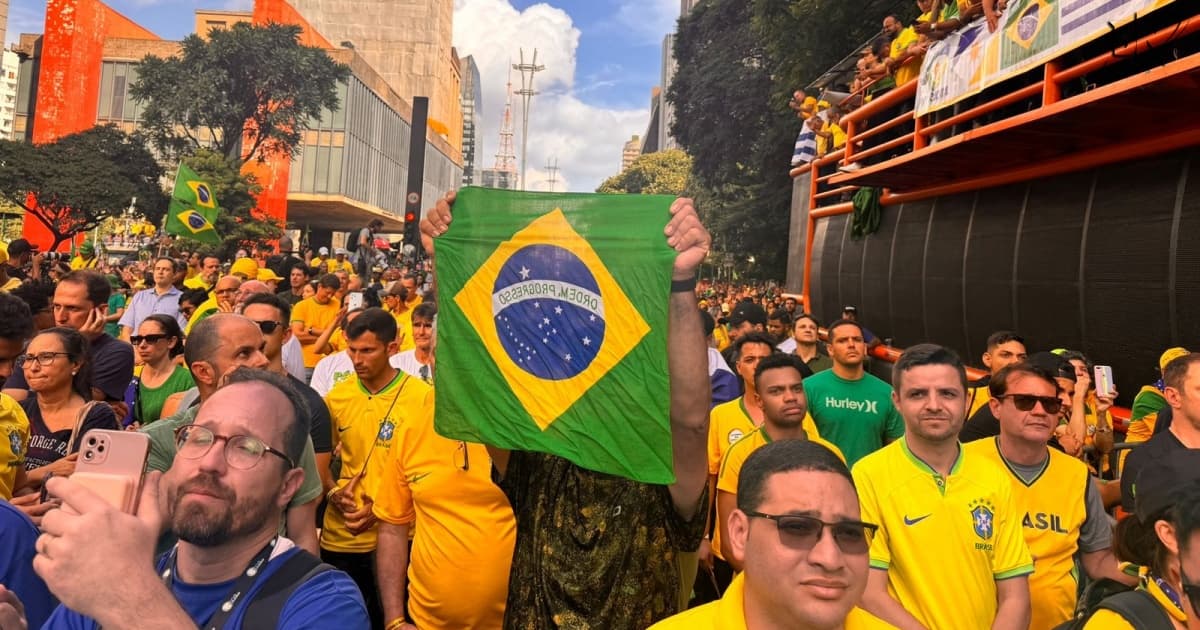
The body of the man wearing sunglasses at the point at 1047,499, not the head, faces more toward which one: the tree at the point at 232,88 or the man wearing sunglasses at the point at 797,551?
the man wearing sunglasses

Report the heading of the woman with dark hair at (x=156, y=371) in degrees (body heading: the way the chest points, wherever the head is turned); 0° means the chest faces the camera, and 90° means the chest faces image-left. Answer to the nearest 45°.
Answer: approximately 45°

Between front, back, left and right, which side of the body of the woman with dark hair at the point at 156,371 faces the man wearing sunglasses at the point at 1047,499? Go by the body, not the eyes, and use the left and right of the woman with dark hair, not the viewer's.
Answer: left

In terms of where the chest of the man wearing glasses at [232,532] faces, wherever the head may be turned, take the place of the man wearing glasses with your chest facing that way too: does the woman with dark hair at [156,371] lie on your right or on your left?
on your right

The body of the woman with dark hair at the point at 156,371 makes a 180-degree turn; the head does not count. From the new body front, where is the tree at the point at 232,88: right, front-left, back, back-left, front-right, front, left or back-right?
front-left

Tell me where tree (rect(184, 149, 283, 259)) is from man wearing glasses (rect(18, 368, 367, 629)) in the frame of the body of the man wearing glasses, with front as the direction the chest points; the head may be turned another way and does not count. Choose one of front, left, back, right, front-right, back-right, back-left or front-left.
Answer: back-right

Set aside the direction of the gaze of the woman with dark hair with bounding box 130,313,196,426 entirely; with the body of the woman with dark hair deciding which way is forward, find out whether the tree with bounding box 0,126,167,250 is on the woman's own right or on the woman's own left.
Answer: on the woman's own right

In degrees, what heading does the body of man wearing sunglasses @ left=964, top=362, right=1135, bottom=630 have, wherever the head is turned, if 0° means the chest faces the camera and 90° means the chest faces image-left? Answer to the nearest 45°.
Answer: approximately 0°

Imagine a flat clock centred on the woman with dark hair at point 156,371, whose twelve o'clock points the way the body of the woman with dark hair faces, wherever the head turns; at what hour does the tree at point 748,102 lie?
The tree is roughly at 6 o'clock from the woman with dark hair.
